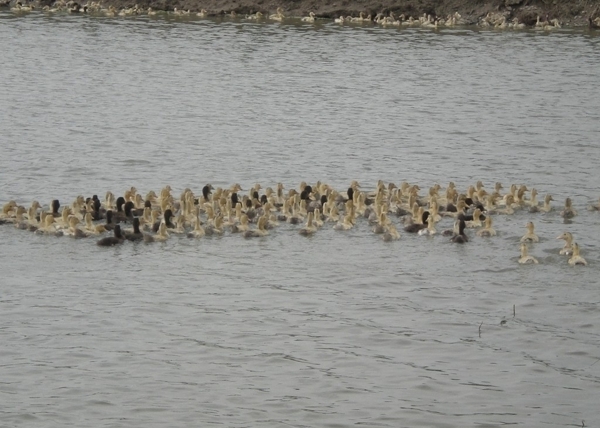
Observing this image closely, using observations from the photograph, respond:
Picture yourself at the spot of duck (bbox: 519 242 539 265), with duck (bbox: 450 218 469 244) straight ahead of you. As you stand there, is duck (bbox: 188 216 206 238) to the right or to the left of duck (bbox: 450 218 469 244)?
left

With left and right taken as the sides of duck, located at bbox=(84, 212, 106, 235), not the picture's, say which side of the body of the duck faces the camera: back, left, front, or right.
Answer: left

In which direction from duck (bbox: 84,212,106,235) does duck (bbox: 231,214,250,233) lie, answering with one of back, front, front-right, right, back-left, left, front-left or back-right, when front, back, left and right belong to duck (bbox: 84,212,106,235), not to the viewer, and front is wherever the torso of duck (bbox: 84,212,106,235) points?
back

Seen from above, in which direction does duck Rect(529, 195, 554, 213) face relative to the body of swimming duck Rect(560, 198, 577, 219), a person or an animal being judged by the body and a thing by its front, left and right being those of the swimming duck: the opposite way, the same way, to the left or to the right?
to the right

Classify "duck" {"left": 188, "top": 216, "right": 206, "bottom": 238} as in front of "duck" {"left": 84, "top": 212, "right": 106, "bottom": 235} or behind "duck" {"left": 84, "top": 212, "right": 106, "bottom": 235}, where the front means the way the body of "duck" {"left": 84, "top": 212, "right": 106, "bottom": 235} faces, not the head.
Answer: behind
